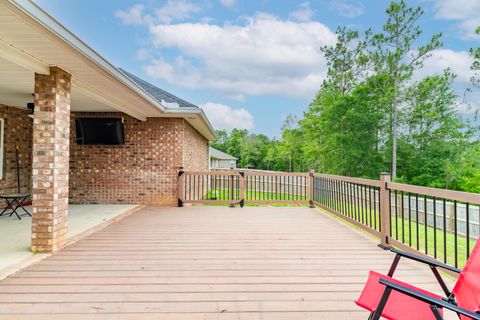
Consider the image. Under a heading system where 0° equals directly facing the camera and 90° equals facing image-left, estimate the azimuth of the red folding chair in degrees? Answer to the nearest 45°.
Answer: approximately 90°

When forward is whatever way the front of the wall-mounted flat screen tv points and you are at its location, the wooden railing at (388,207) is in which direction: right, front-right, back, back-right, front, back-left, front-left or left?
front-left

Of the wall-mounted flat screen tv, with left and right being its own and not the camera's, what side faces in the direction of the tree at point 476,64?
left

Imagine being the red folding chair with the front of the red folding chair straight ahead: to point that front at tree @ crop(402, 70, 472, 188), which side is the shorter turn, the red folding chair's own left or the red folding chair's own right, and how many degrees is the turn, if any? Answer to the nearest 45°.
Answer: approximately 90° to the red folding chair's own right

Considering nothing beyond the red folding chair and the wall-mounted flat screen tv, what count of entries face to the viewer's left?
1

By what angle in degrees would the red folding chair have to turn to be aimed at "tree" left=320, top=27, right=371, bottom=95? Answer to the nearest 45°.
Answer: approximately 90° to its right

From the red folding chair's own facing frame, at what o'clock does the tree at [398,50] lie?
The tree is roughly at 3 o'clock from the red folding chair.

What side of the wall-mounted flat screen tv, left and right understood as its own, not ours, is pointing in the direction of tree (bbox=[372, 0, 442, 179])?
left
